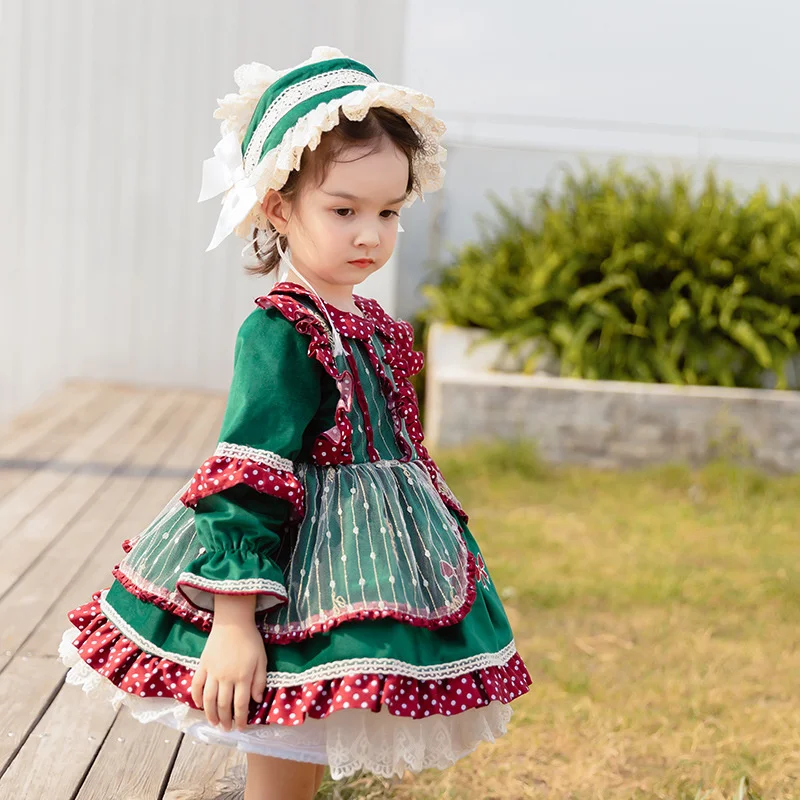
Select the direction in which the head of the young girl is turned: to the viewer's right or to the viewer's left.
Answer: to the viewer's right

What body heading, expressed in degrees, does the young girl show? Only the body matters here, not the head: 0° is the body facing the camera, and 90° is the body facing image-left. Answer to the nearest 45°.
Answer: approximately 315°

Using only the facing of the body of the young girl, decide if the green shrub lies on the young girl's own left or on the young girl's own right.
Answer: on the young girl's own left

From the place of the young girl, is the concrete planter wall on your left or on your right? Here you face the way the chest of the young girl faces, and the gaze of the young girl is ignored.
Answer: on your left
